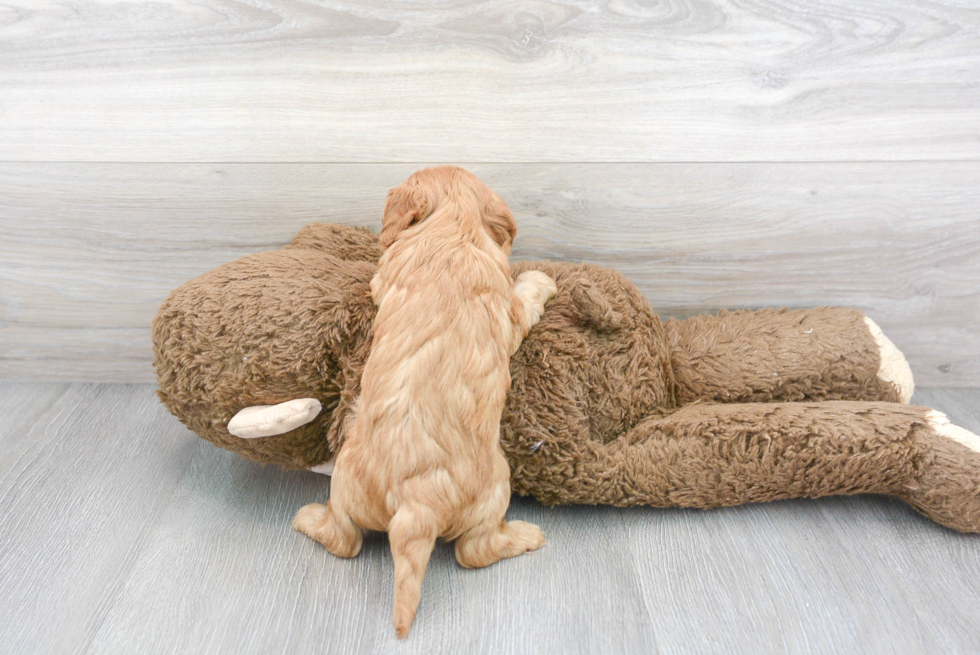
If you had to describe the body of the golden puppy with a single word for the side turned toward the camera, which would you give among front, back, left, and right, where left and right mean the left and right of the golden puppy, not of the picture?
back
